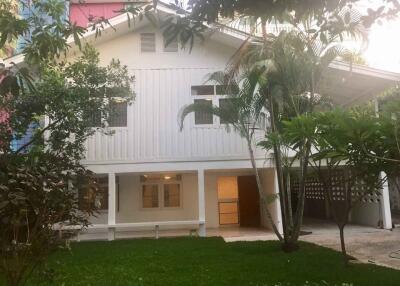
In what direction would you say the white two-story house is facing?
toward the camera

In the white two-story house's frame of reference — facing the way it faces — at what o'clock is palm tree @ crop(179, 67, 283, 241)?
The palm tree is roughly at 11 o'clock from the white two-story house.
